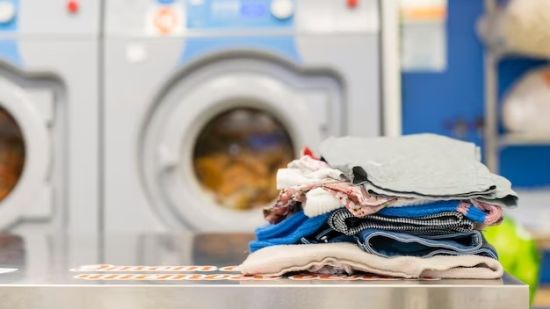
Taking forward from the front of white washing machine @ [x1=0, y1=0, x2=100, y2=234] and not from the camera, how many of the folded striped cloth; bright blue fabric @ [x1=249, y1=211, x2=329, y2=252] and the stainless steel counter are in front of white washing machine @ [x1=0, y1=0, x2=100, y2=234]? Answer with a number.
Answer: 3

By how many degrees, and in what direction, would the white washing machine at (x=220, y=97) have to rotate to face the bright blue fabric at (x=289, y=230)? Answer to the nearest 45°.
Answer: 0° — it already faces it

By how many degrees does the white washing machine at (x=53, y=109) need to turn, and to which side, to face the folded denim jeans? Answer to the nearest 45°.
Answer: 0° — it already faces it

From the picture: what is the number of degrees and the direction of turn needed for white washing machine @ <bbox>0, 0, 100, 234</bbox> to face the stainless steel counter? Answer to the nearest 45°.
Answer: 0° — it already faces it

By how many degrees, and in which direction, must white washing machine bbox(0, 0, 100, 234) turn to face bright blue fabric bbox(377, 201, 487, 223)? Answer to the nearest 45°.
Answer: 0° — it already faces it

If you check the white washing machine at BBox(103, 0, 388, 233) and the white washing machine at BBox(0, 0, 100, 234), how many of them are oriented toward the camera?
2

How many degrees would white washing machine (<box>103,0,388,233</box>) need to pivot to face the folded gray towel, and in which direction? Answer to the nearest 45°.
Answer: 0° — it already faces it

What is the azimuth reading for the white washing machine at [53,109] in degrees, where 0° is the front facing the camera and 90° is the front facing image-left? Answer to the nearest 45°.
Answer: approximately 0°

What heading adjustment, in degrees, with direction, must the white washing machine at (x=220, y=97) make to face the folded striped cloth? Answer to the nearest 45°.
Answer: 0° — it already faces it
